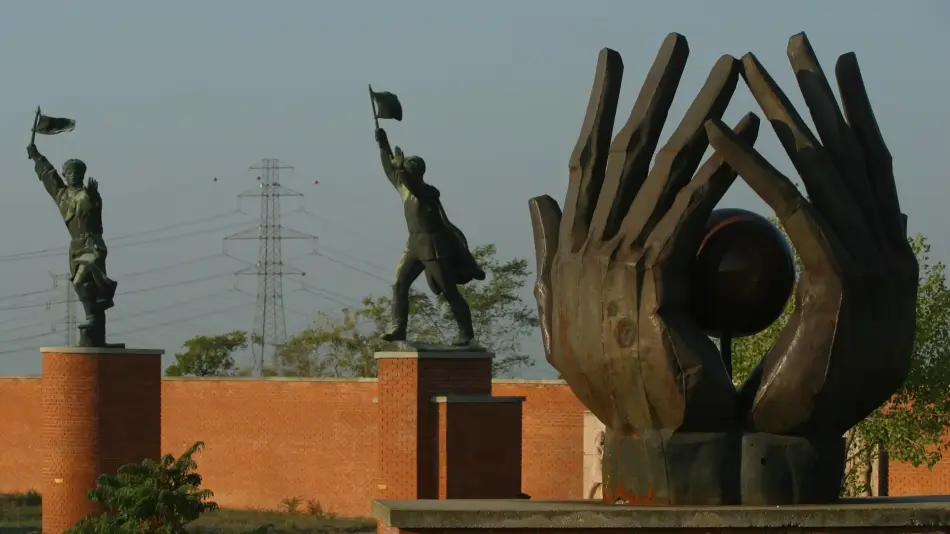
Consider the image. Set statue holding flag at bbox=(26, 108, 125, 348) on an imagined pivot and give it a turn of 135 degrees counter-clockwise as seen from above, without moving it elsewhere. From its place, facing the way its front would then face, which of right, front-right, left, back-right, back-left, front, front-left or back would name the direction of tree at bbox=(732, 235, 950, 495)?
front

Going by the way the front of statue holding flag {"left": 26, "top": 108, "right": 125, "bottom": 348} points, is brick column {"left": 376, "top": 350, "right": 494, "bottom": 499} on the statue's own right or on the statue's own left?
on the statue's own left

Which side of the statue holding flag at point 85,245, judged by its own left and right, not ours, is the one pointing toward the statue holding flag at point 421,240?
left

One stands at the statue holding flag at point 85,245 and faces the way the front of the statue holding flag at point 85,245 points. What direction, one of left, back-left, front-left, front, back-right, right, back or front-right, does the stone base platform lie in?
front-left

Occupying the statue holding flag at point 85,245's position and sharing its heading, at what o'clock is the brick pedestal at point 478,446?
The brick pedestal is roughly at 8 o'clock from the statue holding flag.

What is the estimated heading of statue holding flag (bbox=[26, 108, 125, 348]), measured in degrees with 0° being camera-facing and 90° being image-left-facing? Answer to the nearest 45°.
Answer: approximately 45°

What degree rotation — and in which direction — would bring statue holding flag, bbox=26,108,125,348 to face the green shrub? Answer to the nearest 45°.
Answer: approximately 45° to its left

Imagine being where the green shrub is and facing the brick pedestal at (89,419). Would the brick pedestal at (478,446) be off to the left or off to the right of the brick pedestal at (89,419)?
right
